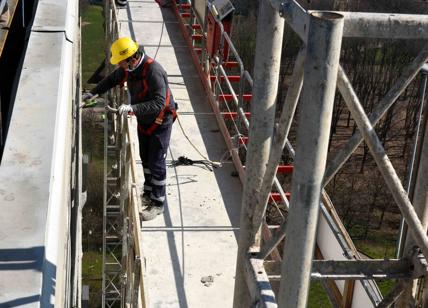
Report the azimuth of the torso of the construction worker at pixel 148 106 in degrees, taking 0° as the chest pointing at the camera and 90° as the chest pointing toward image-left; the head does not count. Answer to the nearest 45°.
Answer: approximately 45°

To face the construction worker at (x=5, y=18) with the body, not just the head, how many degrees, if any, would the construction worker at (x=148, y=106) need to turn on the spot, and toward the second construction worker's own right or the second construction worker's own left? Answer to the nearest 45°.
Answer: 0° — they already face them

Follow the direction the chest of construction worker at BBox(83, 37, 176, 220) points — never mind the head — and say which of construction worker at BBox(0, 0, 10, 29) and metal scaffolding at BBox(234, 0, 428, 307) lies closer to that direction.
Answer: the construction worker

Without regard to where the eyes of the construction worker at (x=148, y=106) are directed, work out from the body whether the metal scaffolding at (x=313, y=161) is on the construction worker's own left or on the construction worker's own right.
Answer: on the construction worker's own left
